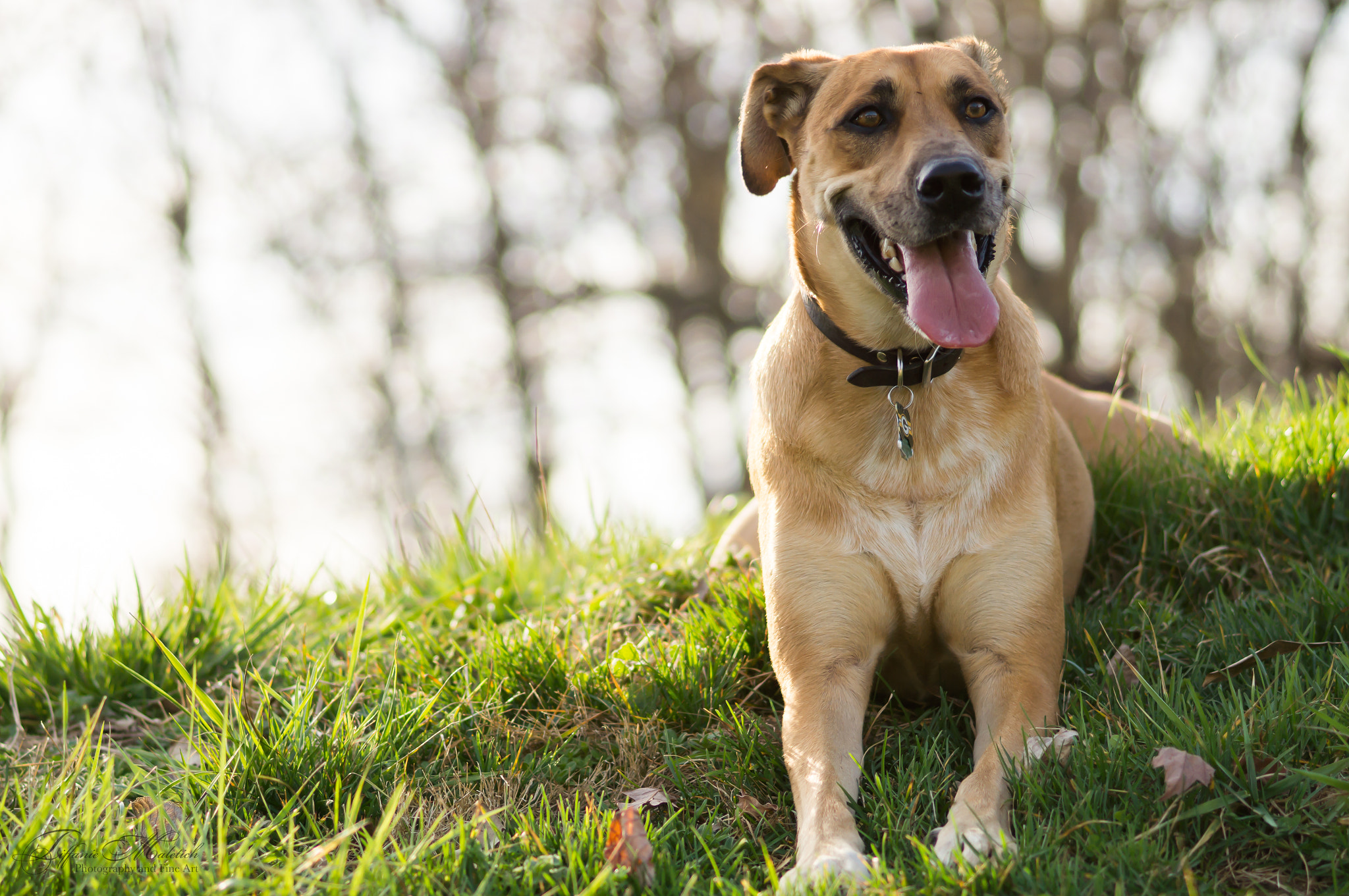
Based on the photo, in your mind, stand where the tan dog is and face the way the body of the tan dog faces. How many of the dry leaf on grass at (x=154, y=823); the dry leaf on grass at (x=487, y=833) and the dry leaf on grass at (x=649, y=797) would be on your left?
0

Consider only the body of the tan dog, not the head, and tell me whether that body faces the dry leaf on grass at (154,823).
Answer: no

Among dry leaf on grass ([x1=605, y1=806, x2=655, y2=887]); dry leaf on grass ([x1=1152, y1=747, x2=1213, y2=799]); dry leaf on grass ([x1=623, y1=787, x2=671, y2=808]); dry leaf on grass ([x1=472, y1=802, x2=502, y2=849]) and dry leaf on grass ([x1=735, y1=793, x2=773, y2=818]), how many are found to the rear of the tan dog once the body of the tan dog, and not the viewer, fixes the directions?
0

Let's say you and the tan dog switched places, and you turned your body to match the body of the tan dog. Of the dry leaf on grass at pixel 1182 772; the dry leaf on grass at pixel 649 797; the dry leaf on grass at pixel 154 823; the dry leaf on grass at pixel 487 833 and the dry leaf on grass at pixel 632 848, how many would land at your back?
0

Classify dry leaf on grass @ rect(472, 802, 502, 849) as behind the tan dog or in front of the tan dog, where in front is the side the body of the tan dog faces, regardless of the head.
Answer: in front

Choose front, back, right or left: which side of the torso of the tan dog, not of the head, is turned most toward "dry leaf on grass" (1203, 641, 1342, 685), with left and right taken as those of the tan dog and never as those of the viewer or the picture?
left

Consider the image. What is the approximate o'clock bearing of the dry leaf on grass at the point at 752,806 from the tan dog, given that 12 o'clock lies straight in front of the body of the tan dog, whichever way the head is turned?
The dry leaf on grass is roughly at 1 o'clock from the tan dog.

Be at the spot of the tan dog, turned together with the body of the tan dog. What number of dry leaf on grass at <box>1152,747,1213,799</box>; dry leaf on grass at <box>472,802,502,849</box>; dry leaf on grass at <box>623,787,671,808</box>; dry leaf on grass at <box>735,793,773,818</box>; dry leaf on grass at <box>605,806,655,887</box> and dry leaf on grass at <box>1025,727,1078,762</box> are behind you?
0

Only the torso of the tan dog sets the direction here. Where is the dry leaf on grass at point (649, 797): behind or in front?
in front

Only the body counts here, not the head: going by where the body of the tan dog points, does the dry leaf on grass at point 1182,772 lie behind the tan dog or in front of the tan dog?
in front

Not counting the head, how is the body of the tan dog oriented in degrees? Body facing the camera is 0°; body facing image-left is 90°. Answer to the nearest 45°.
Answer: approximately 0°

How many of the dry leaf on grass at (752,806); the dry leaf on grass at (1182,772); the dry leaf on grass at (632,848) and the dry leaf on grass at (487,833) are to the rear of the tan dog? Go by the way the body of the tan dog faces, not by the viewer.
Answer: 0

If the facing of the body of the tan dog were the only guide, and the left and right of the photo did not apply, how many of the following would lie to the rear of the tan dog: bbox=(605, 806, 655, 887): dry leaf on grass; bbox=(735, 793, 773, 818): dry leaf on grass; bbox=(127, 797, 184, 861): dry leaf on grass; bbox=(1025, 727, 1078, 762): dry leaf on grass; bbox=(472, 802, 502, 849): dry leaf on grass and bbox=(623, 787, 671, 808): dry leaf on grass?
0
